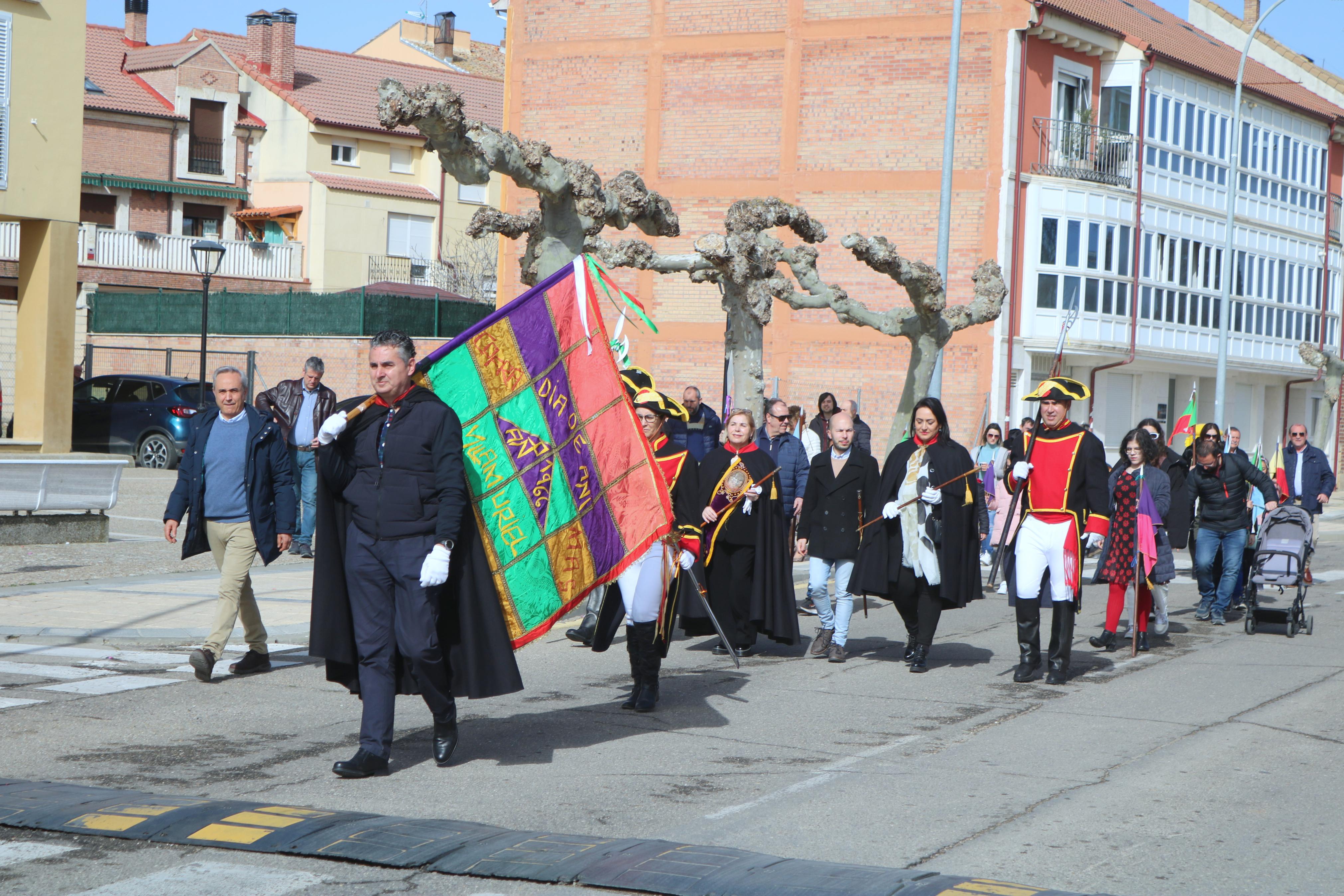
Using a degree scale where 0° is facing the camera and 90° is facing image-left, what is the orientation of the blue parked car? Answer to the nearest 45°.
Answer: approximately 135°

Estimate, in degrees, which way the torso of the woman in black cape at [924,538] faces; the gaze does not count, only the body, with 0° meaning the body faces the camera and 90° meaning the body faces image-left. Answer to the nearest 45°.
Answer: approximately 0°

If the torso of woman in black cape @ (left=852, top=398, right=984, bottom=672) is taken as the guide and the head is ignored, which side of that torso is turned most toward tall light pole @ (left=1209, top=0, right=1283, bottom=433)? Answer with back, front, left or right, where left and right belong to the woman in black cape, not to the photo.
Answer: back

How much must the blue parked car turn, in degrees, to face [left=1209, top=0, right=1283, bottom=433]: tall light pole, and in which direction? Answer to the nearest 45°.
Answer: approximately 135° to its right

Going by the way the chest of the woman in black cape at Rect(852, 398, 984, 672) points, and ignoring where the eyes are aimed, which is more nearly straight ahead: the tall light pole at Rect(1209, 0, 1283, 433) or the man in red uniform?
the man in red uniform

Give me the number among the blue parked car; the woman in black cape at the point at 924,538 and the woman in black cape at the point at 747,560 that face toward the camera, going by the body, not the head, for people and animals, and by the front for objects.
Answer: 2

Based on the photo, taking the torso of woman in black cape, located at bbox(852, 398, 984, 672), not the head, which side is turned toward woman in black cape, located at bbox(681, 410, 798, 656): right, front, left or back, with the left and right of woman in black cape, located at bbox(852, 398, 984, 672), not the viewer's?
right

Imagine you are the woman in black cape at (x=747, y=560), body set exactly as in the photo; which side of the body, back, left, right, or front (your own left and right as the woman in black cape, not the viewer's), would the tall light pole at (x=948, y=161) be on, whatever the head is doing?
back

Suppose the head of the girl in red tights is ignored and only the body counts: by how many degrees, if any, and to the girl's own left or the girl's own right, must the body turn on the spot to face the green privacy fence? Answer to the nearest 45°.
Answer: approximately 90° to the girl's own right
